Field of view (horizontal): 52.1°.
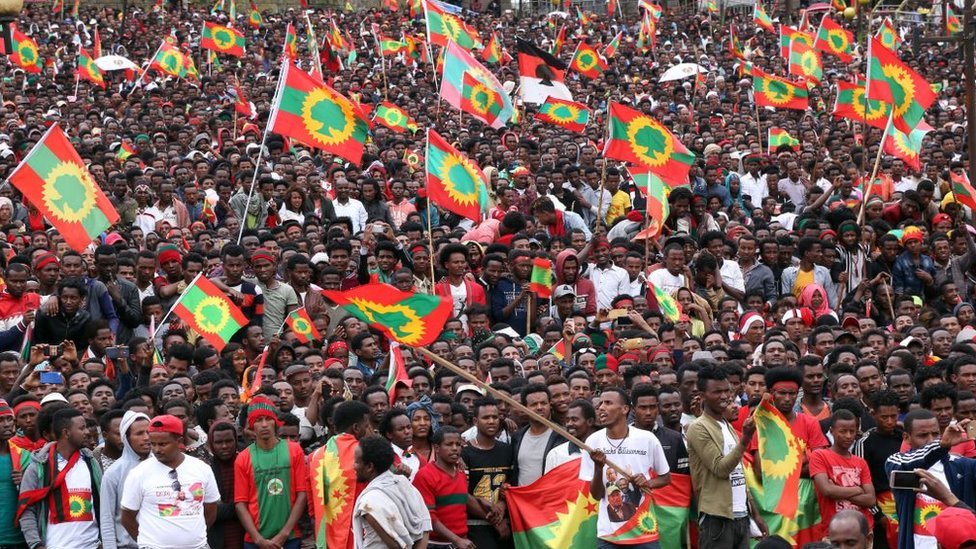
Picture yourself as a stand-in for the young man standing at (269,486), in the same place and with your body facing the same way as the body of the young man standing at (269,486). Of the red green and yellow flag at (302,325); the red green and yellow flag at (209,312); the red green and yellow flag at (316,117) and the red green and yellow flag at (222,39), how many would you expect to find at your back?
4

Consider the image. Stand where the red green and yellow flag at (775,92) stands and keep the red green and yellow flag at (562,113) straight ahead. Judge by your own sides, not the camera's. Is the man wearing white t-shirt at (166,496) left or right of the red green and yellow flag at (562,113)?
left

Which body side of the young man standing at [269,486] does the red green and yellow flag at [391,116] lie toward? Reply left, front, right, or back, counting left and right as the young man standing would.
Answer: back

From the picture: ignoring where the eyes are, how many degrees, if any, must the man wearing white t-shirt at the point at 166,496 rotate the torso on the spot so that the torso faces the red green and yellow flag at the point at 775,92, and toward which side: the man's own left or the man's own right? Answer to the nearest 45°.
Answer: approximately 135° to the man's own left

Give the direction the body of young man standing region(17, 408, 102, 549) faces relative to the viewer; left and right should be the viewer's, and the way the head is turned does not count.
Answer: facing the viewer and to the right of the viewer

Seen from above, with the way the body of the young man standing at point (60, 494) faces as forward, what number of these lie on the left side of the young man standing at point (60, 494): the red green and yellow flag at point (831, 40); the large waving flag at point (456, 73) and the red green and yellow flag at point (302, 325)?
3

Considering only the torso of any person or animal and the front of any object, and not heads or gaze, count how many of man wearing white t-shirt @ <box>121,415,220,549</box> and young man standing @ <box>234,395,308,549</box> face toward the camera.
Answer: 2

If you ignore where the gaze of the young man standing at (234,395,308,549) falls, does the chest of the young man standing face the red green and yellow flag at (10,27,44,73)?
no

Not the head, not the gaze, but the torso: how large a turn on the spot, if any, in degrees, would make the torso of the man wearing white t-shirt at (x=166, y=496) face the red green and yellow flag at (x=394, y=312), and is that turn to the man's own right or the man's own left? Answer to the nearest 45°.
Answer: approximately 135° to the man's own left

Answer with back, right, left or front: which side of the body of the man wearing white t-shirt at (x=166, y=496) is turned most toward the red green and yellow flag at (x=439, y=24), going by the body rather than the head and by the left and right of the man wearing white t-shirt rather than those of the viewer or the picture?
back

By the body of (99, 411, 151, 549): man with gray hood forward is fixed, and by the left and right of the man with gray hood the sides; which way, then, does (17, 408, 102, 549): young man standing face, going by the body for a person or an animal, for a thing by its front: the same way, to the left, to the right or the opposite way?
the same way

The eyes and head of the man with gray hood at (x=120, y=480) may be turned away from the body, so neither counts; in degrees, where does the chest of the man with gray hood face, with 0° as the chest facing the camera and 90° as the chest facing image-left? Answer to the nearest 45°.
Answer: approximately 315°

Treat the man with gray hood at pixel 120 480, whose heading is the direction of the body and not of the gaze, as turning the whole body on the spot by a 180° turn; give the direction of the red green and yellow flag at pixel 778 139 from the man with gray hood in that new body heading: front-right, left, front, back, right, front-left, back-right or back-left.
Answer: right

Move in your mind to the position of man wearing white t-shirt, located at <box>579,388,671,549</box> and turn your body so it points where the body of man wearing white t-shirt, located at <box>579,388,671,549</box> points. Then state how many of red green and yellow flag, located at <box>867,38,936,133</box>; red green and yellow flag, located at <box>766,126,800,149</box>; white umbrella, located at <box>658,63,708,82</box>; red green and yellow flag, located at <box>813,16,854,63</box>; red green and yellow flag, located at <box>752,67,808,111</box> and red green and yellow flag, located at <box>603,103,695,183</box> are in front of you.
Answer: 0

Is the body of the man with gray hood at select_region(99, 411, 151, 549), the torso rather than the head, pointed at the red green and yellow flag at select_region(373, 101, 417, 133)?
no

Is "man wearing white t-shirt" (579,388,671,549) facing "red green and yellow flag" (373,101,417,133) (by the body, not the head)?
no

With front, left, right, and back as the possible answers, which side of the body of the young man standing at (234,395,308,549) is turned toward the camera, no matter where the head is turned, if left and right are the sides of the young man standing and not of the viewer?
front
